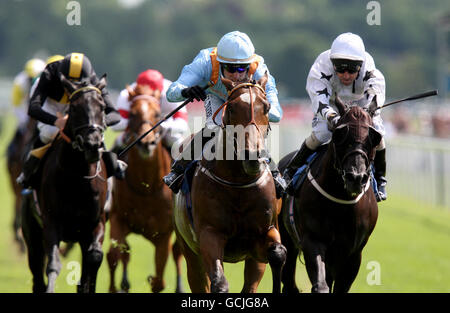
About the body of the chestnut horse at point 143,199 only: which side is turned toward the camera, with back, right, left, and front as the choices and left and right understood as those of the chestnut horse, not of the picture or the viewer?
front

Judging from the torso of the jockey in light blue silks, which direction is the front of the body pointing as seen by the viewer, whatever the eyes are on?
toward the camera

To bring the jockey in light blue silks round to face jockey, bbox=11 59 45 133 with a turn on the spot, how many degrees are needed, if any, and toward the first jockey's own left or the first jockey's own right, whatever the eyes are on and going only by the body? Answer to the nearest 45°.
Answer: approximately 135° to the first jockey's own right

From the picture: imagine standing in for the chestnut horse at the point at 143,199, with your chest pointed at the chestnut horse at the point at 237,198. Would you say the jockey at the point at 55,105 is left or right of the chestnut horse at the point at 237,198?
right

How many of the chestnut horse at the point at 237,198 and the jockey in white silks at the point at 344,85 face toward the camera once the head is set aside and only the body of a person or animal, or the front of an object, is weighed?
2

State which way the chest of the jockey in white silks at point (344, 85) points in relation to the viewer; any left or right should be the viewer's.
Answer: facing the viewer

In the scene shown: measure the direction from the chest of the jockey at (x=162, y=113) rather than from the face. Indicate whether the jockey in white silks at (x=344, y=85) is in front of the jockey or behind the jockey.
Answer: in front
